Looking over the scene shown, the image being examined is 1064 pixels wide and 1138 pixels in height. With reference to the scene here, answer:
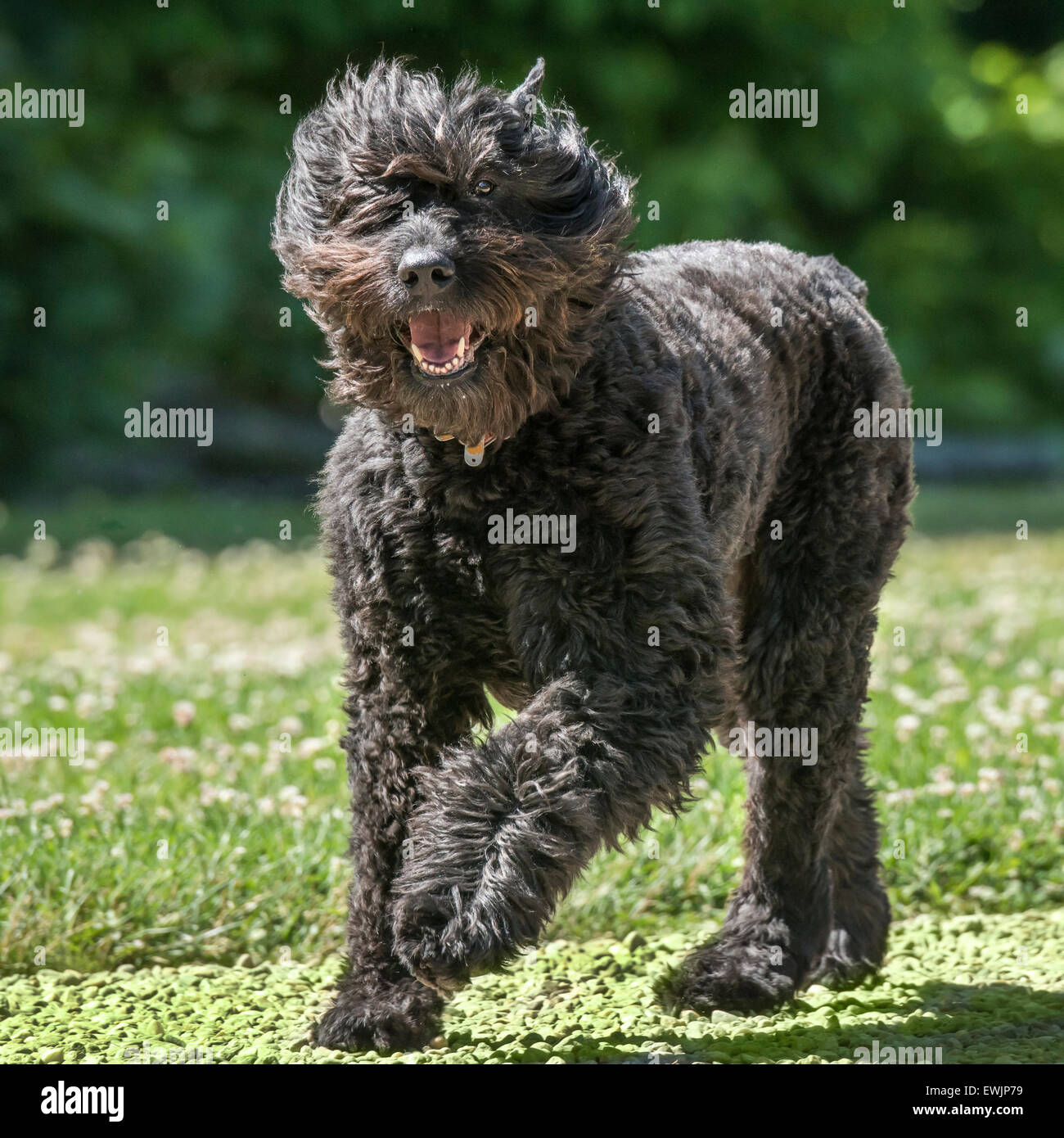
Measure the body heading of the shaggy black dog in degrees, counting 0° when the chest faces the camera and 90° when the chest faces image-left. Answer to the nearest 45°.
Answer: approximately 45°
